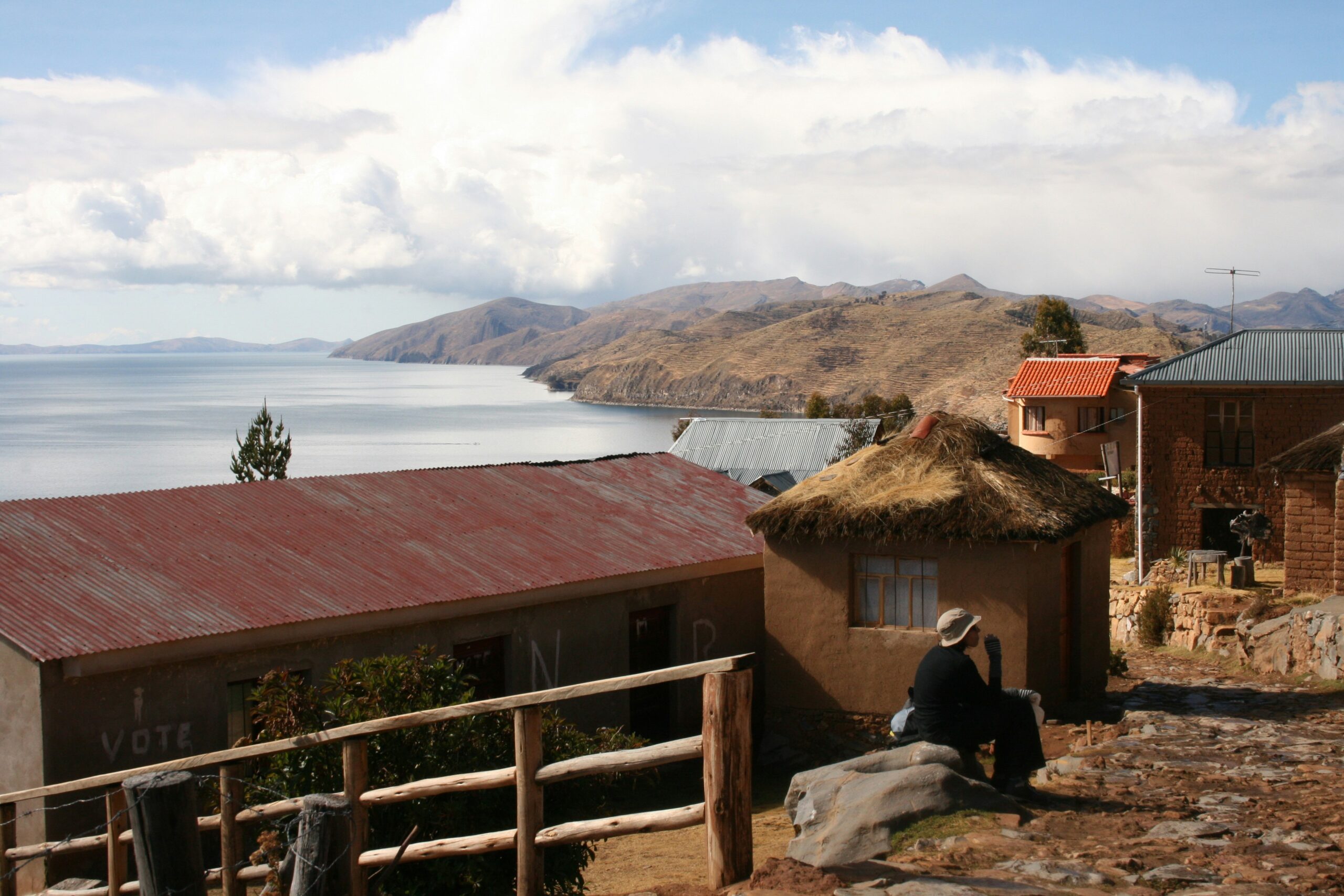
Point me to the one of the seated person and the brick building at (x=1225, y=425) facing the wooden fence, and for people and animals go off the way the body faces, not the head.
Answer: the brick building

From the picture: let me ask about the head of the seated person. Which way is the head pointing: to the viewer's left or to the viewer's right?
to the viewer's right

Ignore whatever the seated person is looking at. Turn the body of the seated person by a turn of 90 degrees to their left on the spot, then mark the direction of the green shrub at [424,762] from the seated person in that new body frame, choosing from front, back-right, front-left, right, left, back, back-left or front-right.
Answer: left

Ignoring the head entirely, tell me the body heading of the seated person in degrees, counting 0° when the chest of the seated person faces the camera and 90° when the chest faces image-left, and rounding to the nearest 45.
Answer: approximately 270°

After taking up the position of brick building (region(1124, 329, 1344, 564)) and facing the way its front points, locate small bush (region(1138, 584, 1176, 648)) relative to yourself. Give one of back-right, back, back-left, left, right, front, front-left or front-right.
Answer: front

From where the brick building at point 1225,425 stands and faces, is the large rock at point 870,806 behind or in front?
in front

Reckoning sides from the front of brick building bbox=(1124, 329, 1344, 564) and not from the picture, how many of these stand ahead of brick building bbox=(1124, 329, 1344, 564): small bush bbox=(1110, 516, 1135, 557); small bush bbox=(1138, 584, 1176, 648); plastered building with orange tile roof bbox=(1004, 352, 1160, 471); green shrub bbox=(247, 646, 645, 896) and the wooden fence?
3

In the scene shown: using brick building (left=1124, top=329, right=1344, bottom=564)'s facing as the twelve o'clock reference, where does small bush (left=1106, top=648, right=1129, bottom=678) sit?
The small bush is roughly at 12 o'clock from the brick building.

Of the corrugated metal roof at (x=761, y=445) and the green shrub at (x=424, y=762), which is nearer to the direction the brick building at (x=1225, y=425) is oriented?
the green shrub

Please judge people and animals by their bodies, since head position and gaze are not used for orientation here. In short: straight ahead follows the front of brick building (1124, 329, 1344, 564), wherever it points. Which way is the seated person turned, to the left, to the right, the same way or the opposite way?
to the left

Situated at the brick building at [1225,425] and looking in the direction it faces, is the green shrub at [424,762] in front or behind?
in front

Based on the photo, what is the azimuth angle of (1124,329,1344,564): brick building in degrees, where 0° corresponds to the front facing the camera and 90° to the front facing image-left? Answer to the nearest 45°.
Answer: approximately 0°

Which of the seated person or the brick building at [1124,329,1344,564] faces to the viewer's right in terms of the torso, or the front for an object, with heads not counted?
the seated person
